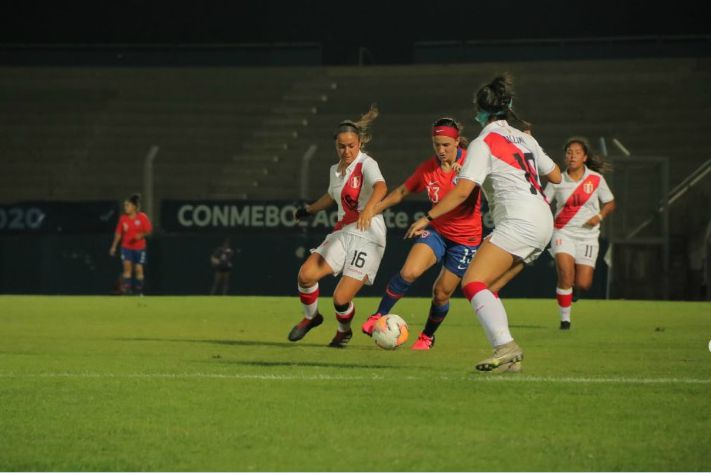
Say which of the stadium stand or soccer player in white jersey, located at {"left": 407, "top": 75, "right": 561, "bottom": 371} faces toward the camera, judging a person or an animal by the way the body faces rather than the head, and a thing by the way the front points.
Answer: the stadium stand

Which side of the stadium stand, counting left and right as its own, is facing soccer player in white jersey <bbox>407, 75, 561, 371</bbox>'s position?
front

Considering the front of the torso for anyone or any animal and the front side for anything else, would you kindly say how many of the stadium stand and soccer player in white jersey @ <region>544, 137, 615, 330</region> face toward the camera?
2

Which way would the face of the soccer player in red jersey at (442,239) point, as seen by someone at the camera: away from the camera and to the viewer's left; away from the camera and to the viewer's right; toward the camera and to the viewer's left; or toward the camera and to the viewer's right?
toward the camera and to the viewer's left

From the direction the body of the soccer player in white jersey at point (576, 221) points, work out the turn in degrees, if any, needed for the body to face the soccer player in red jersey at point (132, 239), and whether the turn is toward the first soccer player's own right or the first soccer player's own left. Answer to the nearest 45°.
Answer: approximately 135° to the first soccer player's own right

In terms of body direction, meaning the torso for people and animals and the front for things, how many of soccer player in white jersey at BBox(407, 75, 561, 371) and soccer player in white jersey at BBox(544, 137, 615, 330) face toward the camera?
1

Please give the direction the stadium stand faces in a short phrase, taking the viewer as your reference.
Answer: facing the viewer

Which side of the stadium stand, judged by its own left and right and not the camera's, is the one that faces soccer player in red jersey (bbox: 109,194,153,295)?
front

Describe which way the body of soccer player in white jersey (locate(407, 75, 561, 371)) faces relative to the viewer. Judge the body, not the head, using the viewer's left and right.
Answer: facing away from the viewer and to the left of the viewer

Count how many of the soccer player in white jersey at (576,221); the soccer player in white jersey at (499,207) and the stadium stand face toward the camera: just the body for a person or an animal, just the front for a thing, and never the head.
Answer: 2

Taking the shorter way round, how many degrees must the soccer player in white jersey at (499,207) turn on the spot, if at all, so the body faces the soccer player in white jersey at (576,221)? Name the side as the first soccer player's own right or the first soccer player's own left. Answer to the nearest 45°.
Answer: approximately 45° to the first soccer player's own right

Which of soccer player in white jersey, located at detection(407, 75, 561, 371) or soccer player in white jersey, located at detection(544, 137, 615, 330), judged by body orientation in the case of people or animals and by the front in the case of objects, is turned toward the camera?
soccer player in white jersey, located at detection(544, 137, 615, 330)

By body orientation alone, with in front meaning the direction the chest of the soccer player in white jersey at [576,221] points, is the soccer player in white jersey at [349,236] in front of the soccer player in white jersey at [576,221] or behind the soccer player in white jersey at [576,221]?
in front

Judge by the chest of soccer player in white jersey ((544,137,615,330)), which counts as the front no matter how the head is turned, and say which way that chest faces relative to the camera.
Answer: toward the camera

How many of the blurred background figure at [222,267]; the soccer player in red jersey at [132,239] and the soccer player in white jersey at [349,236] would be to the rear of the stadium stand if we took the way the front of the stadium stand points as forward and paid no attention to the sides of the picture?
0

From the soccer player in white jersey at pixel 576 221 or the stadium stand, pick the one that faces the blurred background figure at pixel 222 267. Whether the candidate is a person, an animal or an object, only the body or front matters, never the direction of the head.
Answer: the stadium stand

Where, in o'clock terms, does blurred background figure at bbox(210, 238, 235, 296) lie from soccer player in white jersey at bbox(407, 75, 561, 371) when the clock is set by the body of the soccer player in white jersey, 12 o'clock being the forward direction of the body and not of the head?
The blurred background figure is roughly at 1 o'clock from the soccer player in white jersey.
